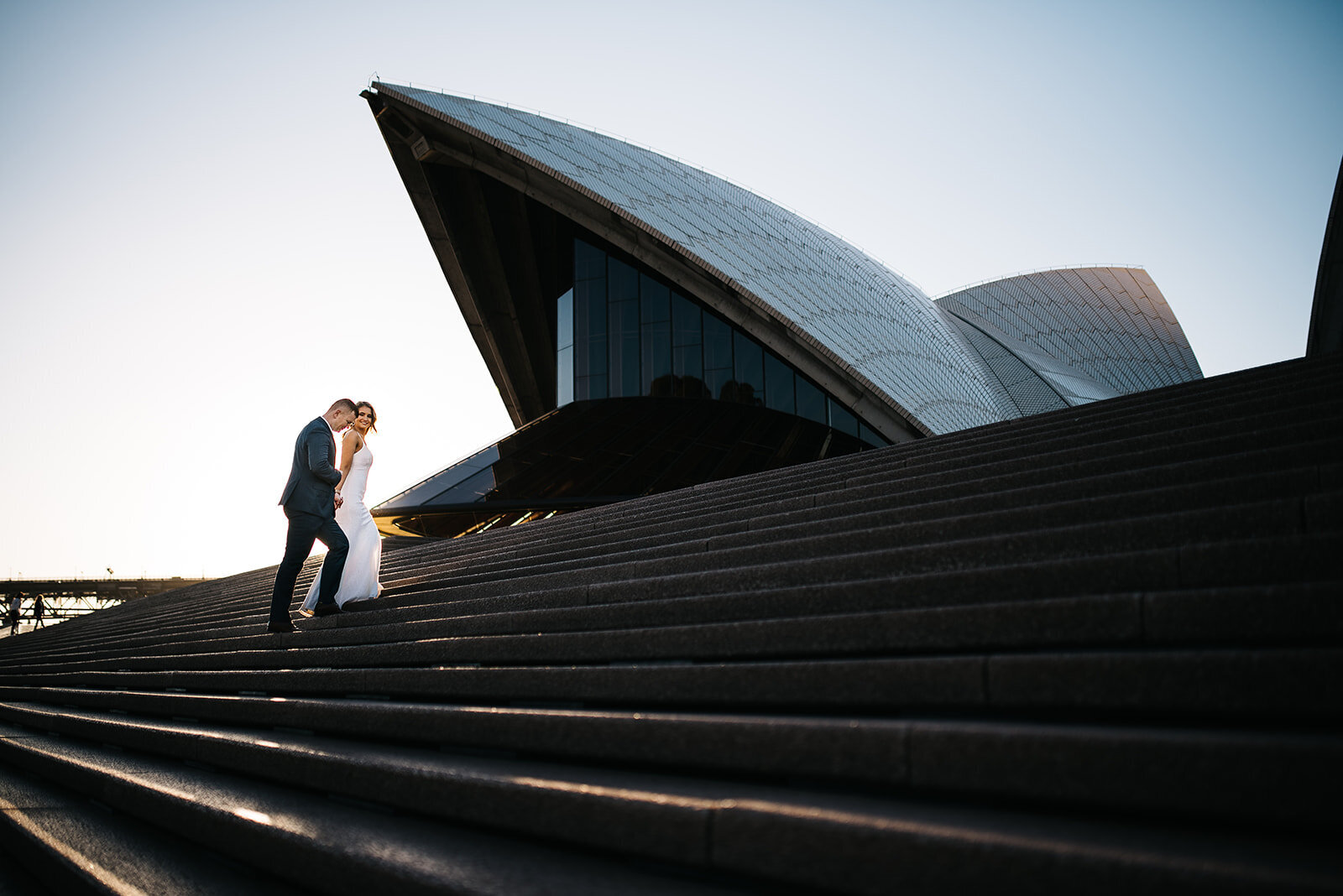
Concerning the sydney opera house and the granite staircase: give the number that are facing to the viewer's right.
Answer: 0

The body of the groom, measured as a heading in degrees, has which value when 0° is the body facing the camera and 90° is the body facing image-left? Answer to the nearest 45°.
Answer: approximately 270°

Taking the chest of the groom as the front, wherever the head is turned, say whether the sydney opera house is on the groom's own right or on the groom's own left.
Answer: on the groom's own left

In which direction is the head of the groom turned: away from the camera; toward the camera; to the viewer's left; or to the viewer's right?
to the viewer's right

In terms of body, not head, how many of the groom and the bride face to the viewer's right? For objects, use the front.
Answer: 2

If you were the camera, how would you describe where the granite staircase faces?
facing the viewer and to the left of the viewer

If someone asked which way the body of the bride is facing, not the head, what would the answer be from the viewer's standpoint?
to the viewer's right

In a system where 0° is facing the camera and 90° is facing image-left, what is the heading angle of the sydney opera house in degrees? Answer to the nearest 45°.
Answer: approximately 45°

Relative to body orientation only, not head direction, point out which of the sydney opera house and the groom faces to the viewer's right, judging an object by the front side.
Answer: the groom

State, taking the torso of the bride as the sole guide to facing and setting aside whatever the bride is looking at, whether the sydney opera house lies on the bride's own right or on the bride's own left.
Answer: on the bride's own left

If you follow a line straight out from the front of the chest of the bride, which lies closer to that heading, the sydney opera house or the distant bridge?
the sydney opera house

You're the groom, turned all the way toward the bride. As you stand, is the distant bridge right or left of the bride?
left

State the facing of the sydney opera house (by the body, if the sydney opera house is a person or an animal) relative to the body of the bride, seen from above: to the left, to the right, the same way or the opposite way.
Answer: the opposite way
